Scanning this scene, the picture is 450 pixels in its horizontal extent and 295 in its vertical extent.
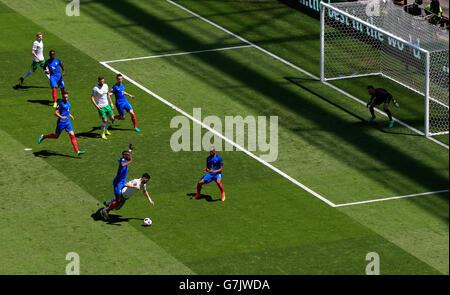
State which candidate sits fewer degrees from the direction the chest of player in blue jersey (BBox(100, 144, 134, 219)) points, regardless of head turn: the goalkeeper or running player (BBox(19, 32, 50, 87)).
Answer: the goalkeeper

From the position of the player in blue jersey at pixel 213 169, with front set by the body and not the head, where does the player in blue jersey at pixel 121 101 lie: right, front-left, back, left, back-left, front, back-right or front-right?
right

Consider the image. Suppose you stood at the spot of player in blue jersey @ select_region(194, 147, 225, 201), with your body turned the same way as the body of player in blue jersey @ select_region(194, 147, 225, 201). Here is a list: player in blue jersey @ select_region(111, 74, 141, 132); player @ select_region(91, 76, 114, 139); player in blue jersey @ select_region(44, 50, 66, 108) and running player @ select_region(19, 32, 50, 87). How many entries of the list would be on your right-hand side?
4

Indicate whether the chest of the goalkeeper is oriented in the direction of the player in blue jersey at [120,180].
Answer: yes

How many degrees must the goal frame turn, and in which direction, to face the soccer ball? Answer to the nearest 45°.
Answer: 0° — it already faces it

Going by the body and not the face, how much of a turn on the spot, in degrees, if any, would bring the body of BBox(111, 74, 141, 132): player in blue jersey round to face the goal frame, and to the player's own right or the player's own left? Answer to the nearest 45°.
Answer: approximately 45° to the player's own left

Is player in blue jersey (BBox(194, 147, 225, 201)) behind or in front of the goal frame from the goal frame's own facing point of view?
in front
